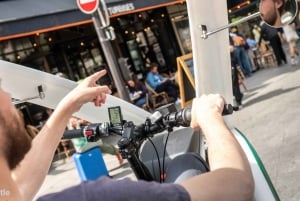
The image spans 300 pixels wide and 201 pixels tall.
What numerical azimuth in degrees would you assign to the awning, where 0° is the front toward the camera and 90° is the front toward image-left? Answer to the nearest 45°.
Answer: approximately 315°

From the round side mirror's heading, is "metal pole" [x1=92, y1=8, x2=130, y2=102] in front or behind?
behind

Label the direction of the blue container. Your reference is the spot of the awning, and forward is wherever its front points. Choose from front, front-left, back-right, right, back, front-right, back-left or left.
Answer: front-right

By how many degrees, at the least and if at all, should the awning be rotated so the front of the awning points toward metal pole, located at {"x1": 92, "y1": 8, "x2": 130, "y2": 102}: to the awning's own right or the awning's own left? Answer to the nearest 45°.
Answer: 0° — it already faces it

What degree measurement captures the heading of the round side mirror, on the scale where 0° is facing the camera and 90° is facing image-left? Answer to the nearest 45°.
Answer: approximately 0°

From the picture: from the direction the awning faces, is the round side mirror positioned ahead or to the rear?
ahead

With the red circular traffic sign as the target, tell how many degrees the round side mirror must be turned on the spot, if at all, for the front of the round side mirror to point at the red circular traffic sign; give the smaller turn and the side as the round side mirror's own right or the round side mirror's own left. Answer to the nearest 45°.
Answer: approximately 135° to the round side mirror's own right
